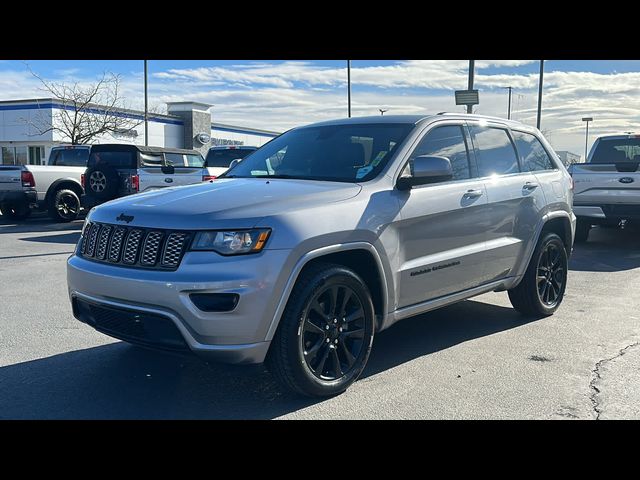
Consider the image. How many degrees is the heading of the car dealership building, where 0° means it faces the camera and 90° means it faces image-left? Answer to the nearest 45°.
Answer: approximately 315°

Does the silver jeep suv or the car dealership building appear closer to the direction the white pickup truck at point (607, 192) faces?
the car dealership building

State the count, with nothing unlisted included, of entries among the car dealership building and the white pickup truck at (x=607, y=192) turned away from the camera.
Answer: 1

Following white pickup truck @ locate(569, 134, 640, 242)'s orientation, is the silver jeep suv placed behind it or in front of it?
behind

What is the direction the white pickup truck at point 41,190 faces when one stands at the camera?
facing away from the viewer and to the right of the viewer

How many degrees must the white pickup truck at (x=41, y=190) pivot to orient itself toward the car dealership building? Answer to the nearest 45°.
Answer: approximately 45° to its left

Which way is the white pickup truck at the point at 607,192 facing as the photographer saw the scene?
facing away from the viewer

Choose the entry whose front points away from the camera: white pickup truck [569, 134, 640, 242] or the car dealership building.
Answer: the white pickup truck

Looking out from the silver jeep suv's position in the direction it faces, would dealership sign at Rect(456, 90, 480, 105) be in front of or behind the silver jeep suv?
behind

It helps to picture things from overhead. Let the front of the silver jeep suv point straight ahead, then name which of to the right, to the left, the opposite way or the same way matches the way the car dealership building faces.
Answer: to the left

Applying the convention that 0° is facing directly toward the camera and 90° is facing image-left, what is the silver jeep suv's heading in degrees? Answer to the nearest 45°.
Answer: approximately 45°

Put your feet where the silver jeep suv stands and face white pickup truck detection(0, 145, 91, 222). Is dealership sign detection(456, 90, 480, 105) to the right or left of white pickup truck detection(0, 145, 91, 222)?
right
